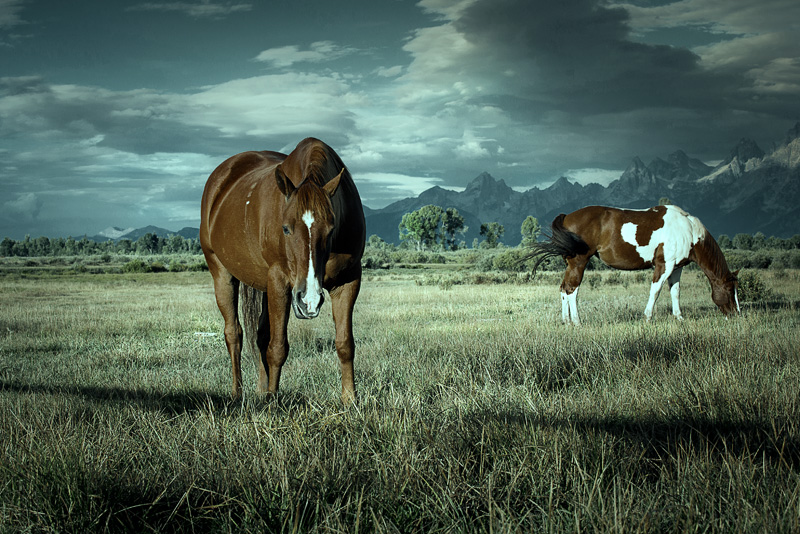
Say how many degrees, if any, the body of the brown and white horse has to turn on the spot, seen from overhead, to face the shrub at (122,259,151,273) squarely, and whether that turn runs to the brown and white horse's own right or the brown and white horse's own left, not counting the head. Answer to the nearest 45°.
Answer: approximately 135° to the brown and white horse's own left

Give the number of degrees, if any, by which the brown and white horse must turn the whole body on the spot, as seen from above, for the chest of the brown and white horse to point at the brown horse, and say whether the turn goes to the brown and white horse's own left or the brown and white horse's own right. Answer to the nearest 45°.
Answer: approximately 90° to the brown and white horse's own right

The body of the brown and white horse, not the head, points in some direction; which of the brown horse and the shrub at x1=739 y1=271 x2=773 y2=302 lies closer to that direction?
the shrub

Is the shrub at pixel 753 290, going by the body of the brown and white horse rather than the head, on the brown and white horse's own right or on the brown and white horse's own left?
on the brown and white horse's own left

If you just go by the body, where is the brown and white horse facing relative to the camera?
to the viewer's right
